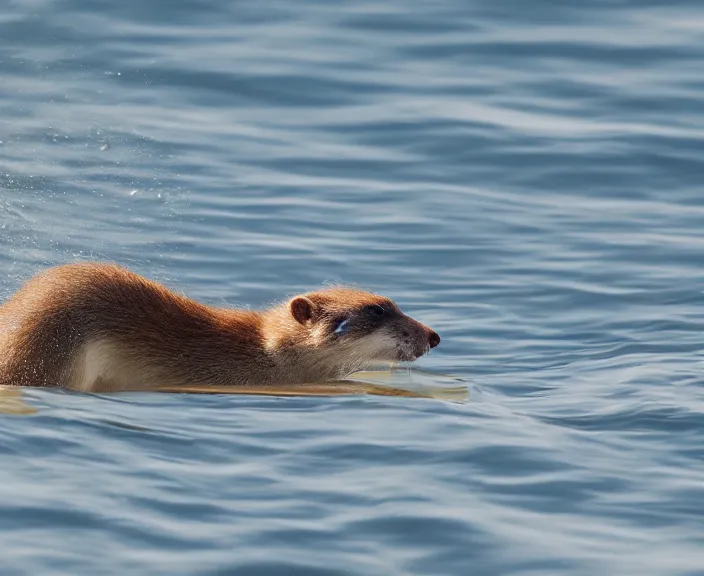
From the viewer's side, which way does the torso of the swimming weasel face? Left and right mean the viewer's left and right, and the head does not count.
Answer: facing to the right of the viewer
